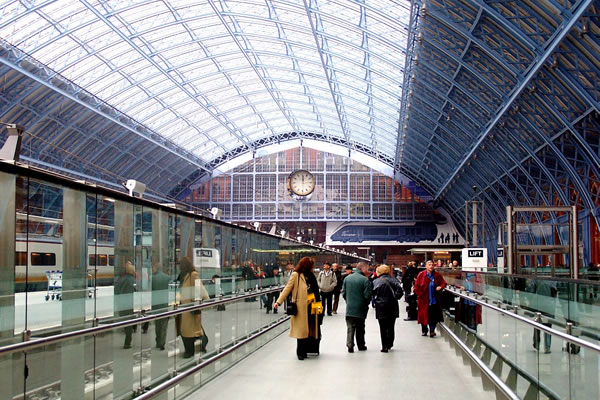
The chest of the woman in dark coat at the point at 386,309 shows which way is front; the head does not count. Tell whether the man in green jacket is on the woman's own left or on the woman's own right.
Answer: on the woman's own left

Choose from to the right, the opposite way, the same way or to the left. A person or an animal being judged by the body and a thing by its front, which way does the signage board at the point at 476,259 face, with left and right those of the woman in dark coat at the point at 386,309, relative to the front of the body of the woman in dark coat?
the opposite way

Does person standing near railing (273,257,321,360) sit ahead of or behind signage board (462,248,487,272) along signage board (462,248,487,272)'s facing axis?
ahead

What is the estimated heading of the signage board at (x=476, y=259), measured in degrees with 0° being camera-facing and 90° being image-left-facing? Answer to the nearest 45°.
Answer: approximately 0°

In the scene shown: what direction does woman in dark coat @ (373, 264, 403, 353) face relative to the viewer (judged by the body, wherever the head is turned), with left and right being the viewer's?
facing away from the viewer

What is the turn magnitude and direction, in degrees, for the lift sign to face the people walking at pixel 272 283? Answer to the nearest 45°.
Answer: approximately 45° to its right

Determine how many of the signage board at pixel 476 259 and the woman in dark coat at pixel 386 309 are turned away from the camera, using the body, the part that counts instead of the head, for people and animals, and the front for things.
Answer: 1

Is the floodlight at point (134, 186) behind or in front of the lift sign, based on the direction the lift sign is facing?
in front
